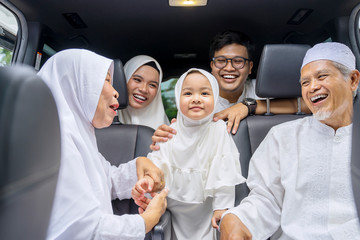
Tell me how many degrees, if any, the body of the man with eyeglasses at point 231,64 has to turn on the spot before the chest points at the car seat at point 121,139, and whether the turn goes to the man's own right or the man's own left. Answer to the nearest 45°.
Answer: approximately 45° to the man's own right

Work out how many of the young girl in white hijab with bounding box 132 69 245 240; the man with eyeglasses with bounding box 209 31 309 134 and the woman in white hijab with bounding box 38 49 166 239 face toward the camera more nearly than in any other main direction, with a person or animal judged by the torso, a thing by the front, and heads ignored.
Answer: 2

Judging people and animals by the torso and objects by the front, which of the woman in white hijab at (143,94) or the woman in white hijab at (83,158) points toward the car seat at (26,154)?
the woman in white hijab at (143,94)

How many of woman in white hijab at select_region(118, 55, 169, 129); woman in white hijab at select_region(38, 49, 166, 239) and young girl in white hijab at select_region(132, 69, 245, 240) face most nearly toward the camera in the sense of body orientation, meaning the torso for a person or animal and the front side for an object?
2

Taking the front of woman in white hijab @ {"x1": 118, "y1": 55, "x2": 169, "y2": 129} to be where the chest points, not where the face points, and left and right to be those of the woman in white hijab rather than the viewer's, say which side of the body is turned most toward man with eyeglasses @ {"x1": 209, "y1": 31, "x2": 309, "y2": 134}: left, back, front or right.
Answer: left

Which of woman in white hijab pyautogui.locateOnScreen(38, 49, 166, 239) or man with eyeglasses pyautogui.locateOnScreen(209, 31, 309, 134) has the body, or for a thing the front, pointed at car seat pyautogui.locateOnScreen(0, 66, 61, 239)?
the man with eyeglasses

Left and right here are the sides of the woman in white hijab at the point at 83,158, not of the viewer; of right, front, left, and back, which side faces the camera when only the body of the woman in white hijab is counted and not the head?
right

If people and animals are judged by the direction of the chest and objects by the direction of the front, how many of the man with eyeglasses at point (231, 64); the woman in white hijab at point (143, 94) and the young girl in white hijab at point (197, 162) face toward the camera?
3

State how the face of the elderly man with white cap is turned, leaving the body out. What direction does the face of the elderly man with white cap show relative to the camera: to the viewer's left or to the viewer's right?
to the viewer's left

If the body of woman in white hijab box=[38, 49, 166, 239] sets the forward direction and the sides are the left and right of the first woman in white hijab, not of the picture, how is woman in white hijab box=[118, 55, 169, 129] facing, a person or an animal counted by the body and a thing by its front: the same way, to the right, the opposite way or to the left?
to the right

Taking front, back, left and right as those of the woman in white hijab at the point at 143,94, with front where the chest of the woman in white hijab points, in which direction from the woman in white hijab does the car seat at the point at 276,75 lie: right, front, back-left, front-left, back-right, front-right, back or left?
front-left

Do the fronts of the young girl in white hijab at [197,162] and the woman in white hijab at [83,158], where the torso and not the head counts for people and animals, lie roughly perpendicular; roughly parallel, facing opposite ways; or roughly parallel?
roughly perpendicular

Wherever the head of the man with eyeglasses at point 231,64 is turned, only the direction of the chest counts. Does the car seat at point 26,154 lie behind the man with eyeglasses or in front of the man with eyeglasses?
in front

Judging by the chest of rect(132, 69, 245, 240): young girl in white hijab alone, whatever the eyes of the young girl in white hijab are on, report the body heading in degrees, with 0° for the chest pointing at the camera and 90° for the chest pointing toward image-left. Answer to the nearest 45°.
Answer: approximately 0°

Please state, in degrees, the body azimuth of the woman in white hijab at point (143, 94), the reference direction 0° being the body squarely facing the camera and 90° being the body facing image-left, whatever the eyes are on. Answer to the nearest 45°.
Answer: approximately 0°
